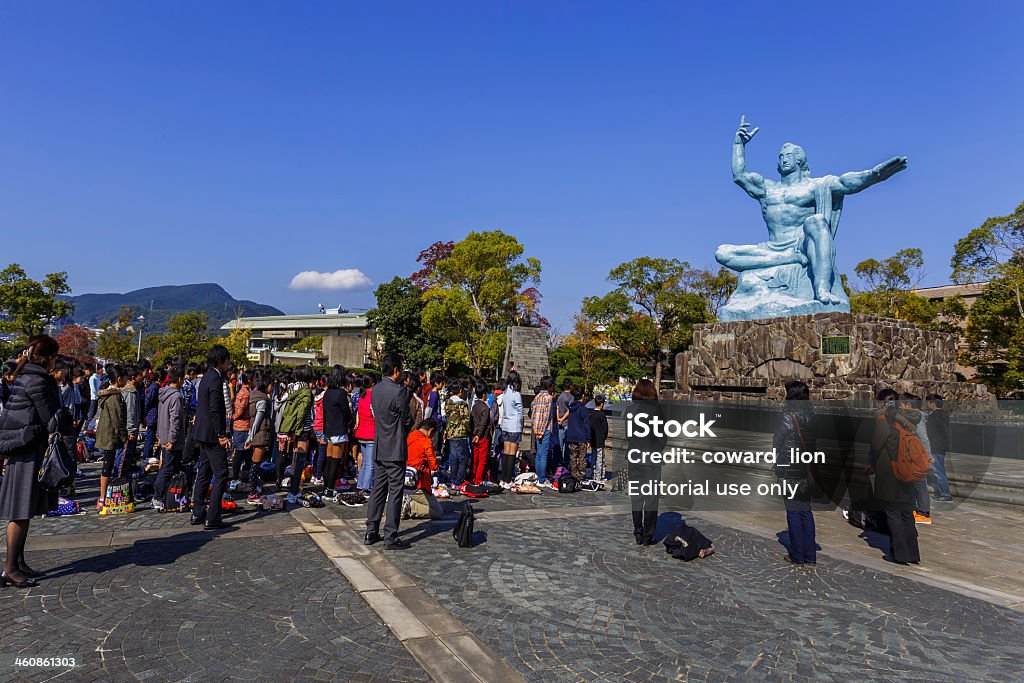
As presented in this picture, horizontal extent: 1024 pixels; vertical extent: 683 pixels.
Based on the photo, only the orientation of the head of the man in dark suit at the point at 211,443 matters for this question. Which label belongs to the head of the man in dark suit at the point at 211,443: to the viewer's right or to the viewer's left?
to the viewer's right

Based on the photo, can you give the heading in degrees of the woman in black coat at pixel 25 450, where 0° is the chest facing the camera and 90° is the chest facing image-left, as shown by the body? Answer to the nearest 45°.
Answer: approximately 270°

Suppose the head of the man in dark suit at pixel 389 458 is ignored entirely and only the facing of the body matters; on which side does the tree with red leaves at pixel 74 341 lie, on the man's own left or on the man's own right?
on the man's own left

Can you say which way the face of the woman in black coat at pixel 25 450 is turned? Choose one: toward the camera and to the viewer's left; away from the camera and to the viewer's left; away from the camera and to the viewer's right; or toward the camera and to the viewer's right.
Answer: away from the camera and to the viewer's right

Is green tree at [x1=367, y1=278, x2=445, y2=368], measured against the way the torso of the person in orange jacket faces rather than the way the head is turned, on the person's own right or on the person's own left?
on the person's own left

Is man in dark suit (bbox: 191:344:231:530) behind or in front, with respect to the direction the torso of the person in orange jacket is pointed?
behind

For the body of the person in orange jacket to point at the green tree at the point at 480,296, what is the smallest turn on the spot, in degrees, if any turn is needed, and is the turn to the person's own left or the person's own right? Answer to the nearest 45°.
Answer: approximately 45° to the person's own left

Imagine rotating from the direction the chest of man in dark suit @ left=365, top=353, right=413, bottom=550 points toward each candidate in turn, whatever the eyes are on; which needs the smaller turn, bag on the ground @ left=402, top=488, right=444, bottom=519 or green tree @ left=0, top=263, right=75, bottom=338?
the bag on the ground

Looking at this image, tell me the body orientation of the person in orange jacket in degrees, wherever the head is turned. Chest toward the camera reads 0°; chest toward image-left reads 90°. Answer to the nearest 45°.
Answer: approximately 225°

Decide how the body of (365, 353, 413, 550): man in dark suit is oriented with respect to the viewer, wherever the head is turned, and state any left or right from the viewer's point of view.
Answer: facing away from the viewer and to the right of the viewer

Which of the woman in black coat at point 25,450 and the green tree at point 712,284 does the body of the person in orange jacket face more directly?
the green tree

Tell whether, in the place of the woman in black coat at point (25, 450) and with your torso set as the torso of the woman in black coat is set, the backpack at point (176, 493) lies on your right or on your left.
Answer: on your left
